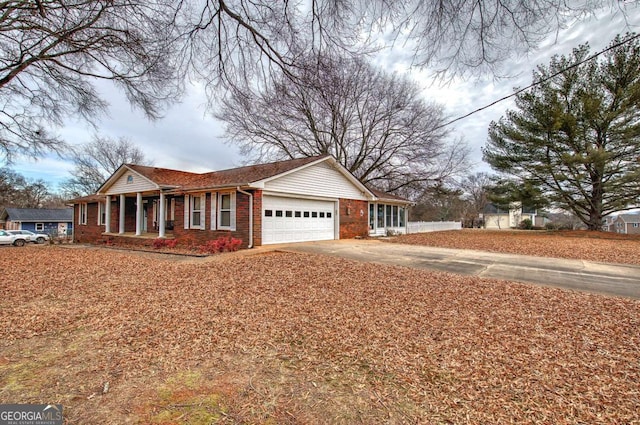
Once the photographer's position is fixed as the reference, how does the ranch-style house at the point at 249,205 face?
facing the viewer and to the left of the viewer

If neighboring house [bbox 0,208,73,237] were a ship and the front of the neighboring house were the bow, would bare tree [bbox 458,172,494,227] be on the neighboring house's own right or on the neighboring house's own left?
on the neighboring house's own left

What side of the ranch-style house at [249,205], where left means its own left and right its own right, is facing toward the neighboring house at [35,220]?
right

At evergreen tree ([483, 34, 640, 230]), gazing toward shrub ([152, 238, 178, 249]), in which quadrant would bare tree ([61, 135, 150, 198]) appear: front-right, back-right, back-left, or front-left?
front-right

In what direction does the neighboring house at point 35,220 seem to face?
toward the camera

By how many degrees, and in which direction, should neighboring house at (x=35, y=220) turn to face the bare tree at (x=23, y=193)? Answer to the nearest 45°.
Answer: approximately 180°

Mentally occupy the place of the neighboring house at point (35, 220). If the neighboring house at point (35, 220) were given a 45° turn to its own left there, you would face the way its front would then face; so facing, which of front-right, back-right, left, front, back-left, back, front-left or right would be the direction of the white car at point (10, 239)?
front-right

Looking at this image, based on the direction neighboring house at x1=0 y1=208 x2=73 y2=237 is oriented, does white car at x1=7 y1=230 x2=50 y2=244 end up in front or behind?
in front

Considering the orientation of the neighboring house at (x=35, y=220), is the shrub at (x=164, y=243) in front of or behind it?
in front

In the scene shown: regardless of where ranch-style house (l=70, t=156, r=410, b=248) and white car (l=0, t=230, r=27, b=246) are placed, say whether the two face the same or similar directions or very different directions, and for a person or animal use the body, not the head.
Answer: very different directions
